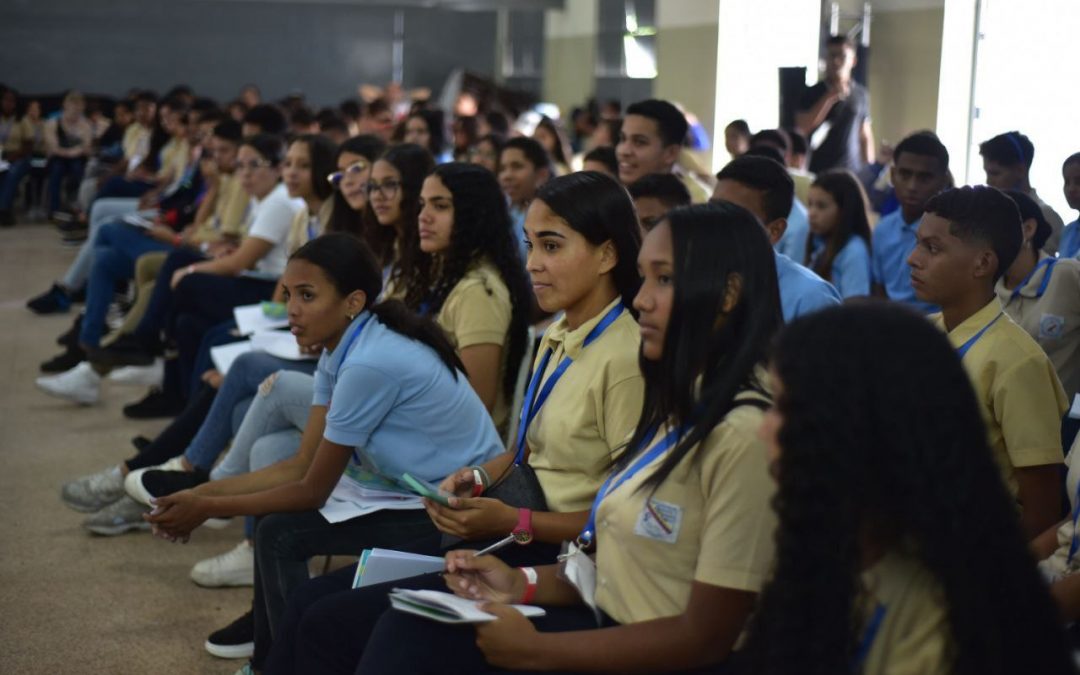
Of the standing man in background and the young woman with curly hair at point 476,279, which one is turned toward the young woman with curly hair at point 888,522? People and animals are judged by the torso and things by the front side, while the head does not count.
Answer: the standing man in background

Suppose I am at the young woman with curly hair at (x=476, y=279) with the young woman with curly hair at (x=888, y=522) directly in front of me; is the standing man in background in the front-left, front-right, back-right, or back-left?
back-left

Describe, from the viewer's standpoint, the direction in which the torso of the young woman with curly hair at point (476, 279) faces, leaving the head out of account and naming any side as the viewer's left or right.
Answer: facing to the left of the viewer

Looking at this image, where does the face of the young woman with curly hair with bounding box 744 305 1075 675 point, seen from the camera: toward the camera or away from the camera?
away from the camera

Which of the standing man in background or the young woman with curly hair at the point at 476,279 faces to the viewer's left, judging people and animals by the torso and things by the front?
the young woman with curly hair

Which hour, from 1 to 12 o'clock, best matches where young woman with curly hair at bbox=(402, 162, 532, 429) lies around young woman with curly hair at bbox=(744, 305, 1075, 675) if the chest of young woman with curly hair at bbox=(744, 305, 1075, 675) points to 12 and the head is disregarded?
young woman with curly hair at bbox=(402, 162, 532, 429) is roughly at 2 o'clock from young woman with curly hair at bbox=(744, 305, 1075, 675).
